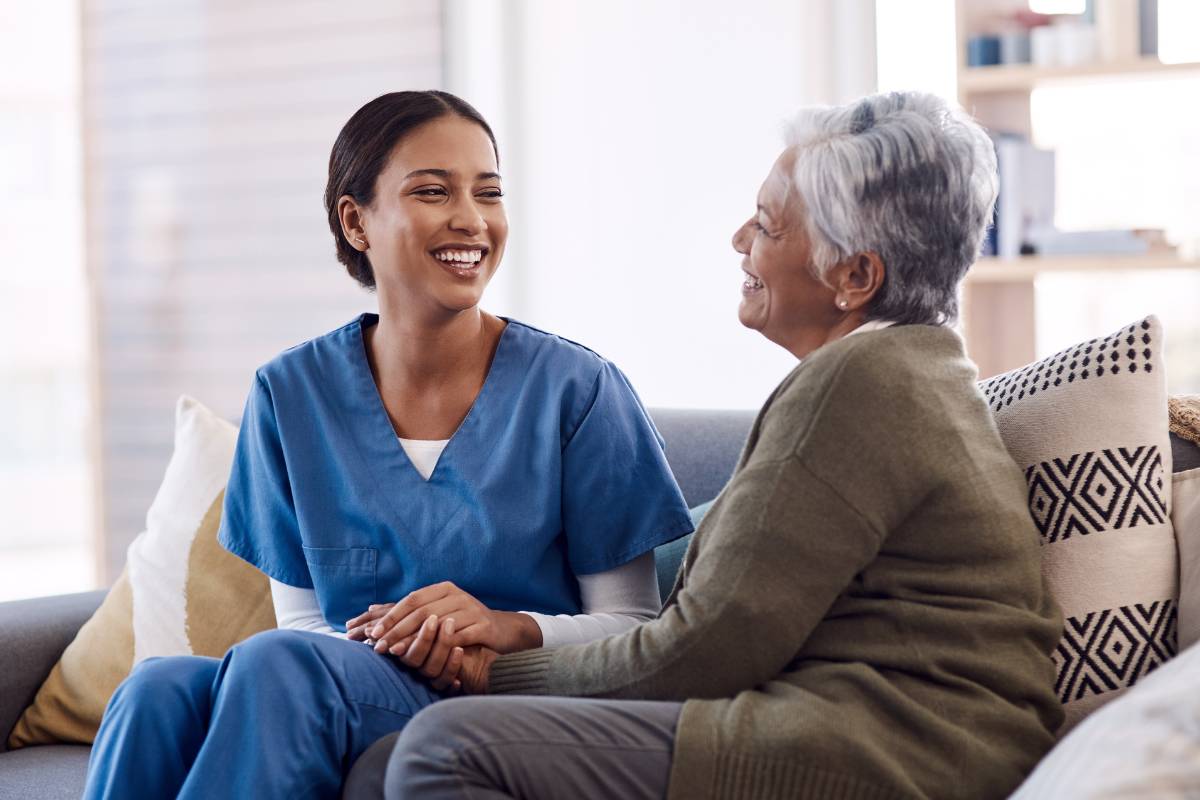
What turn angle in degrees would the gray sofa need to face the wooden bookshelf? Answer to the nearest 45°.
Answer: approximately 135° to its left

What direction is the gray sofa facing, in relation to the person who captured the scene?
facing the viewer

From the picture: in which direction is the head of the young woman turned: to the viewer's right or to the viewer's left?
to the viewer's right

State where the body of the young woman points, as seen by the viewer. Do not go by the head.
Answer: toward the camera

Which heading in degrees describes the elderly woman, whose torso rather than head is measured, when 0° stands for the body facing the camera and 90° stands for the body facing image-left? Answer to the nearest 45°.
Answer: approximately 90°
